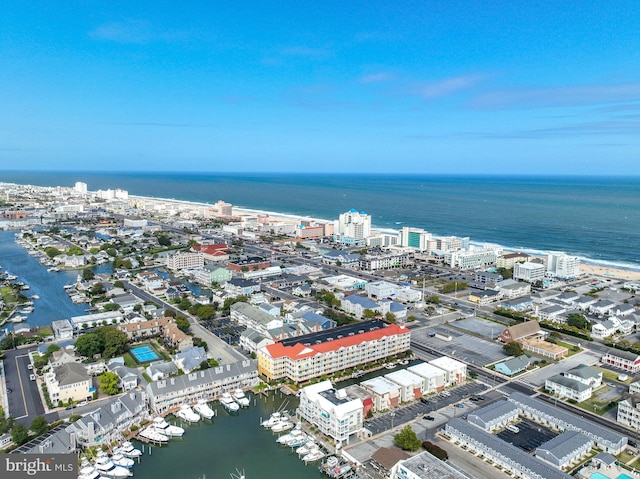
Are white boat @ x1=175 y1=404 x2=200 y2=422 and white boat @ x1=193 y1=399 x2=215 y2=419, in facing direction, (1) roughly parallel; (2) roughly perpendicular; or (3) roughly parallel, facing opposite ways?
roughly parallel

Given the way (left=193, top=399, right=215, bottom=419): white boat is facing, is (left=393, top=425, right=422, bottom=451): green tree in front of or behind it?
in front

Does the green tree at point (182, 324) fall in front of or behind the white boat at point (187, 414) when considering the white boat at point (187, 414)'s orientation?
behind

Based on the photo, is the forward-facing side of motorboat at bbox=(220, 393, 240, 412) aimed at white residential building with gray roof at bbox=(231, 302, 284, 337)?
no

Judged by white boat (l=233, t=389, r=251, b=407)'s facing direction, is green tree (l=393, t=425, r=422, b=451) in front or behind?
in front

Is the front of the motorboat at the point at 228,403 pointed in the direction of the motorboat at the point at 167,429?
no

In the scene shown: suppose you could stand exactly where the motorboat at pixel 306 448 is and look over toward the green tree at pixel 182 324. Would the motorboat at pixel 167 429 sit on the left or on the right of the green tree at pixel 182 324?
left

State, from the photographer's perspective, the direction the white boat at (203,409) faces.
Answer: facing the viewer and to the right of the viewer

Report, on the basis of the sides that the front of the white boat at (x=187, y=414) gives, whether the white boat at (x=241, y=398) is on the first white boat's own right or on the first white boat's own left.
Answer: on the first white boat's own left

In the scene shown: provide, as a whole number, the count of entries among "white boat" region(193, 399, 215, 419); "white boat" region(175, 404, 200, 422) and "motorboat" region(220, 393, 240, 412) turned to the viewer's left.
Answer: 0

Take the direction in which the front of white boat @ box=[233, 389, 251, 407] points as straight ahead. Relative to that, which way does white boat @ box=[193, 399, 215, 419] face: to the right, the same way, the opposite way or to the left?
the same way
